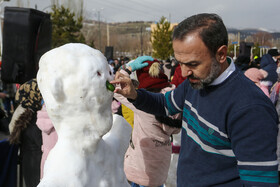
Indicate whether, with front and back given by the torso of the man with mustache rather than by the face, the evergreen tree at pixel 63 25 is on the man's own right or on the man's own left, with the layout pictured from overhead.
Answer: on the man's own right

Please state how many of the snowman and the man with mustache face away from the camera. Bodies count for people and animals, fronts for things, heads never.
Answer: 0

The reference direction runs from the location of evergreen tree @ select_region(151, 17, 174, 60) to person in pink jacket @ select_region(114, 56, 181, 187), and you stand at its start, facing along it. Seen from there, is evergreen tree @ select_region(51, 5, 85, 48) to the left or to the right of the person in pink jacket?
right

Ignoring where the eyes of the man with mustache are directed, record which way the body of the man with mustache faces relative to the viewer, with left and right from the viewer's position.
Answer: facing the viewer and to the left of the viewer

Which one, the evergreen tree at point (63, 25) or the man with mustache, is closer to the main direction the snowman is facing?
the man with mustache

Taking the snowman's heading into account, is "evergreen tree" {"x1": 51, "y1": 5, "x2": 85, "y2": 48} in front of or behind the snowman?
behind

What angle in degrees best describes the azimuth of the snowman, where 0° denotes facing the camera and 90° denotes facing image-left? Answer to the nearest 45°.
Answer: approximately 315°

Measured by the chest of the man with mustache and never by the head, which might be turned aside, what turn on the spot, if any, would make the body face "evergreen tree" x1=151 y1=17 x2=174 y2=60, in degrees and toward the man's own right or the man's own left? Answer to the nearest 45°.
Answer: approximately 135° to the man's own right

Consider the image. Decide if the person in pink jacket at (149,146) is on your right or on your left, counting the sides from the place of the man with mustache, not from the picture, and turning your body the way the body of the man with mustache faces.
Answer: on your right

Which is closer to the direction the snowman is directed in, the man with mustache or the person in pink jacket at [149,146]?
the man with mustache
